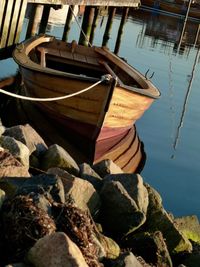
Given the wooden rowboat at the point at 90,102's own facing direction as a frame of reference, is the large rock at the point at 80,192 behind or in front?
in front

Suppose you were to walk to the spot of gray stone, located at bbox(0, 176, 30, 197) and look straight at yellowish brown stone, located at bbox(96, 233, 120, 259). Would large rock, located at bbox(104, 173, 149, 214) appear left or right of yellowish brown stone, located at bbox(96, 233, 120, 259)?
left

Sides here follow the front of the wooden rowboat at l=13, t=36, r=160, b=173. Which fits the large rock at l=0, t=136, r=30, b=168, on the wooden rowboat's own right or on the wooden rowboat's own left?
on the wooden rowboat's own right

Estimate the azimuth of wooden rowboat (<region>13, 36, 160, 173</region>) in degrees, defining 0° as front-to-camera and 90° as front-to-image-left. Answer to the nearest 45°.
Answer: approximately 315°

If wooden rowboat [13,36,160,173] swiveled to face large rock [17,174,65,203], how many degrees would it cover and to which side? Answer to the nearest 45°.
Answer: approximately 45° to its right

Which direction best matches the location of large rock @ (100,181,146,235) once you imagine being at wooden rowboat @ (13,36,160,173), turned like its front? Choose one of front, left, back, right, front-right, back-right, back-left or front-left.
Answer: front-right

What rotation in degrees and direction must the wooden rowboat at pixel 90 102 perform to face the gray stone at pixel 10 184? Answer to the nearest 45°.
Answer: approximately 45° to its right

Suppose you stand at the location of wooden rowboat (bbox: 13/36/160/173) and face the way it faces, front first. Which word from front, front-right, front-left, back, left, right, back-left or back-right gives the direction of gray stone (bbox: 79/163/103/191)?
front-right

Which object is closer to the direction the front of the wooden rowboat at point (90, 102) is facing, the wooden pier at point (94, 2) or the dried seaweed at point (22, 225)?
the dried seaweed
